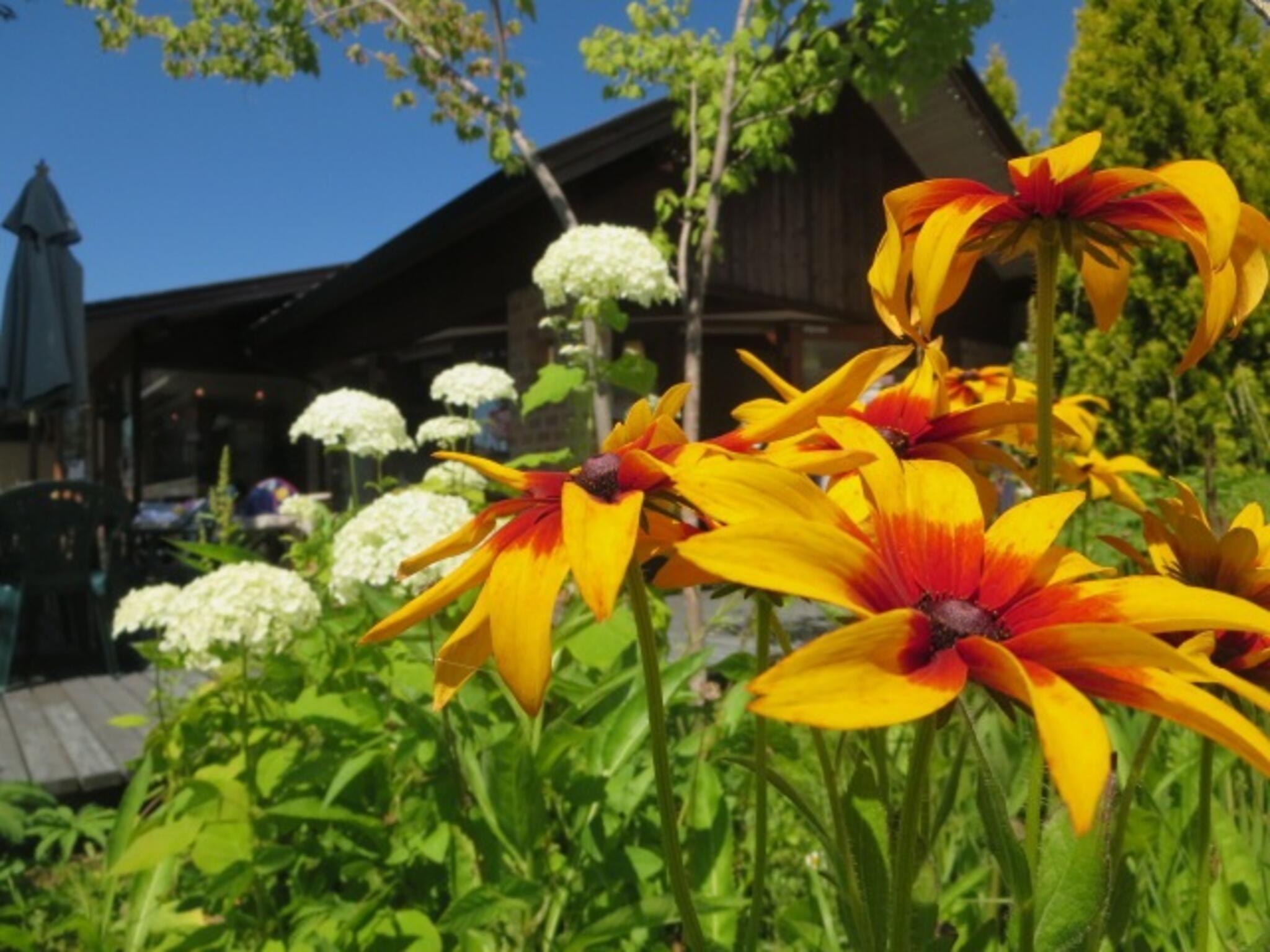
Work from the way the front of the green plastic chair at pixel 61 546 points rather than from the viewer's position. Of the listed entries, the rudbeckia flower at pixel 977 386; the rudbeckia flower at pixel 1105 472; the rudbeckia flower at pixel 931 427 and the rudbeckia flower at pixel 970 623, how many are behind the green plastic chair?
4

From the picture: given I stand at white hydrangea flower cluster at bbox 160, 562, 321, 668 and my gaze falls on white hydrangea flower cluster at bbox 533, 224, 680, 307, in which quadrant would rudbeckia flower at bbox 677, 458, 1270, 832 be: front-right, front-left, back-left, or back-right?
back-right

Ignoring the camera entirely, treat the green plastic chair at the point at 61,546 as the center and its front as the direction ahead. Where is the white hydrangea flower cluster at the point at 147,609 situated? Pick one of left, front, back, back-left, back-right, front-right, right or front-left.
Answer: back

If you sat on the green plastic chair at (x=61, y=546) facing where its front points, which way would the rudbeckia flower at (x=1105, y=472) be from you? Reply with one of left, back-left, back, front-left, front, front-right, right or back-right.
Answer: back

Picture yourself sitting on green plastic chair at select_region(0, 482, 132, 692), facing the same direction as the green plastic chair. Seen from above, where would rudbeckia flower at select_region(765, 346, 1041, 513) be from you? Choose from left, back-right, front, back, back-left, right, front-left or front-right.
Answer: back

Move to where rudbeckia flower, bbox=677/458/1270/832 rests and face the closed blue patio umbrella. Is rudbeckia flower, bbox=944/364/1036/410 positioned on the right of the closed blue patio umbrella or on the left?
right

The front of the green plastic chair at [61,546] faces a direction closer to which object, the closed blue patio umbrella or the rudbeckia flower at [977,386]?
the closed blue patio umbrella
